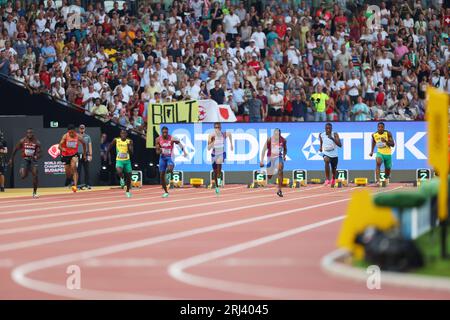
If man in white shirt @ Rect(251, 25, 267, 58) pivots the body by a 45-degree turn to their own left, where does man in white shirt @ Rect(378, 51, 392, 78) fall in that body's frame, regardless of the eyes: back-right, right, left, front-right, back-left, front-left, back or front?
front-left

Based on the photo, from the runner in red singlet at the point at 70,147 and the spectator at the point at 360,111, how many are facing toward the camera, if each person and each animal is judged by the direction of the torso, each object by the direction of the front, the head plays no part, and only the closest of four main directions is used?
2

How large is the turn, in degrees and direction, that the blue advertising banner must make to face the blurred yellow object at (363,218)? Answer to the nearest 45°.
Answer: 0° — it already faces it

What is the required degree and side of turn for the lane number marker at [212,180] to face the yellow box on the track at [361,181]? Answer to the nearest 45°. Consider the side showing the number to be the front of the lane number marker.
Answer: approximately 90° to its left

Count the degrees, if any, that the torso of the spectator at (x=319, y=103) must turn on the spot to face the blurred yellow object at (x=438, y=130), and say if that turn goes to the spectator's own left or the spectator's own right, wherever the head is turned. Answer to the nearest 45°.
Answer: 0° — they already face it
